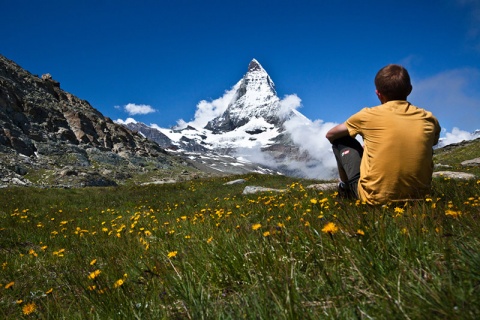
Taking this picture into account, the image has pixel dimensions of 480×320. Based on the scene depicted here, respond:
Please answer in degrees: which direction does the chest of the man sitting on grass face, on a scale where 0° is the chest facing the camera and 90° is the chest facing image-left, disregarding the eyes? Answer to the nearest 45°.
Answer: approximately 135°
